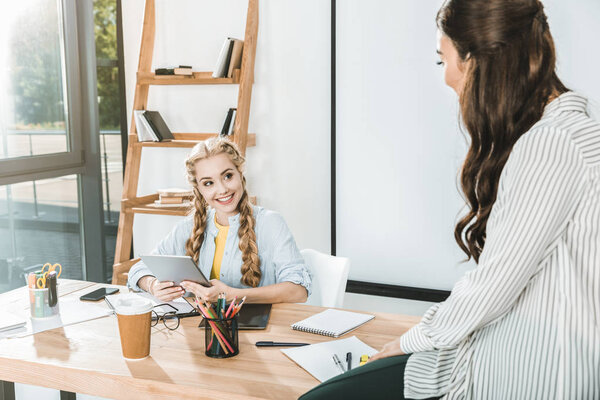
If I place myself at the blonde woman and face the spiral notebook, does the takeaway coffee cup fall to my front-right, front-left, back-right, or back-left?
front-right

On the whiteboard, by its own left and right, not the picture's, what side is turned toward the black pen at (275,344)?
front

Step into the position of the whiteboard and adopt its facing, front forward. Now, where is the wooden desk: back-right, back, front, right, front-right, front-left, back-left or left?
front

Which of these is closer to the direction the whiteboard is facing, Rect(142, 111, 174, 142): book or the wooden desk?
the wooden desk

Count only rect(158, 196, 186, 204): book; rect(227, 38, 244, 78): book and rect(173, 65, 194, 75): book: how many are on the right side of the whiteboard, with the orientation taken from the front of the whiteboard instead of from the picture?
3

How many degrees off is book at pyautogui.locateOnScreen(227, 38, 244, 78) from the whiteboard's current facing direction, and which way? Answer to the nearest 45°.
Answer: approximately 90° to its right

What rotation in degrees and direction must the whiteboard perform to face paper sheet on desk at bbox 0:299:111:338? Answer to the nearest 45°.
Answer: approximately 45° to its right

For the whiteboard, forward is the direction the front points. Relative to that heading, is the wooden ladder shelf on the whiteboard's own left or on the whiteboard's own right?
on the whiteboard's own right

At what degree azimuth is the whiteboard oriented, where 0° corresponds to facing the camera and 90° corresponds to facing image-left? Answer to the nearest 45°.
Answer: approximately 0°

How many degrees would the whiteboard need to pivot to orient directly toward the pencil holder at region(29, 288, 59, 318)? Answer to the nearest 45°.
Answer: approximately 45° to its right

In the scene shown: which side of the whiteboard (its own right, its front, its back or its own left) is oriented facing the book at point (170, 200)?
right

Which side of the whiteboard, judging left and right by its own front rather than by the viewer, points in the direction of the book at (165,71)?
right

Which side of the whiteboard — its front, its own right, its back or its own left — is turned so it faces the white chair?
front

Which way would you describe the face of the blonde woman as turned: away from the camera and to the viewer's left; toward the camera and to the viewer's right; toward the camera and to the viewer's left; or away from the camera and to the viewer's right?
toward the camera and to the viewer's right

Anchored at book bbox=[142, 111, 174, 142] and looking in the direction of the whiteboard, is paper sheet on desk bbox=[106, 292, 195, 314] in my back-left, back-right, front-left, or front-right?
front-right

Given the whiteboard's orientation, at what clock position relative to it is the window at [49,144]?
The window is roughly at 3 o'clock from the whiteboard.
